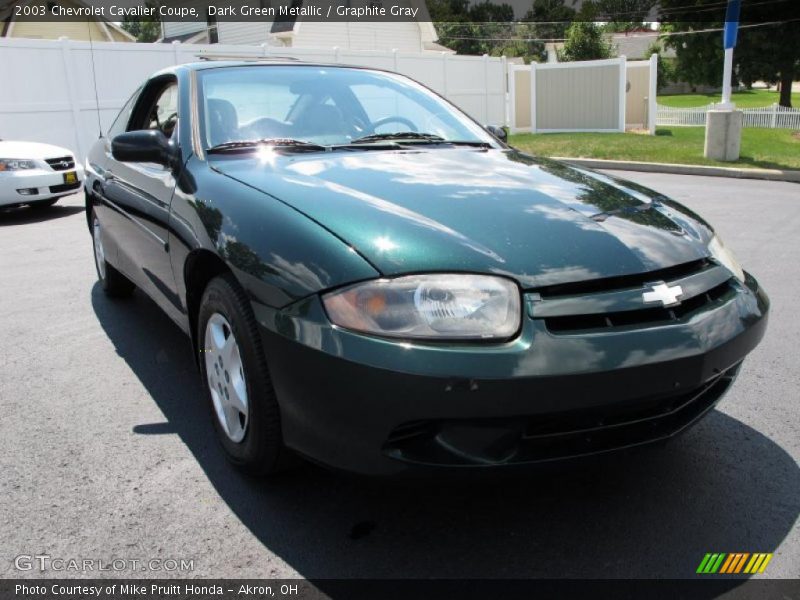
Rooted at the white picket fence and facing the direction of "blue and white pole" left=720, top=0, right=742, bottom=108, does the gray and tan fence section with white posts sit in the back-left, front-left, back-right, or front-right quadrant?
front-right

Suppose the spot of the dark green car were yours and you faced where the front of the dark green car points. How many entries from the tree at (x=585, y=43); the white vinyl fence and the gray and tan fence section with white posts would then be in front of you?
0

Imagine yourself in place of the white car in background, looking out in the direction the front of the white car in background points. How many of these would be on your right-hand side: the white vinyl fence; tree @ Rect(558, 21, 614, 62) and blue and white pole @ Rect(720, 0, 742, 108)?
0

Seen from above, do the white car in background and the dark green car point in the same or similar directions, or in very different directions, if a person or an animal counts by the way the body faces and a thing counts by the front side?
same or similar directions

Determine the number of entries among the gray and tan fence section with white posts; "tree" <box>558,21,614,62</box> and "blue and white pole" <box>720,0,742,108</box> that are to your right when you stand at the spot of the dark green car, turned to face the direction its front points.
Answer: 0

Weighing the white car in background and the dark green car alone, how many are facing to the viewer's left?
0

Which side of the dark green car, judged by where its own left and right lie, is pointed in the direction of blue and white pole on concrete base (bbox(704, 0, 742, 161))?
left

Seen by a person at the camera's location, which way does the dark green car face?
facing the viewer and to the right of the viewer

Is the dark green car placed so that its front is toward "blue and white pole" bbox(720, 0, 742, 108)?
no

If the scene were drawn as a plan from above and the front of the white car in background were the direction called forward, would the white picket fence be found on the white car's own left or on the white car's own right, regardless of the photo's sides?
on the white car's own left

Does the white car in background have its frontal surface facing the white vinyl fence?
no

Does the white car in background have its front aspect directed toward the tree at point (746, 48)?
no
